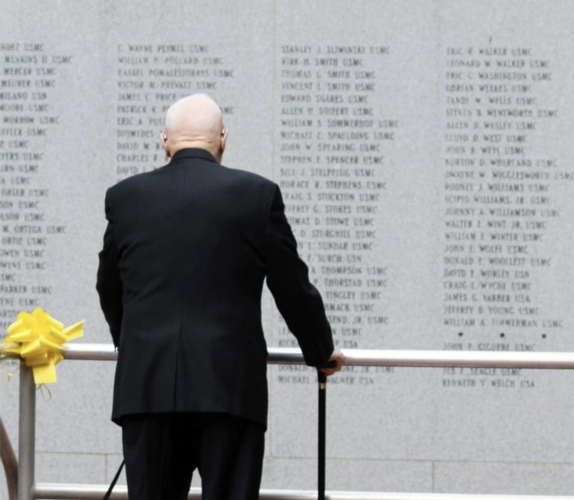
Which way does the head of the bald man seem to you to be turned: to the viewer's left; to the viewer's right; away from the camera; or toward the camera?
away from the camera

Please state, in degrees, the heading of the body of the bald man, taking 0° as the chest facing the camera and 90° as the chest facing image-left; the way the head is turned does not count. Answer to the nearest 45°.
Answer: approximately 180°

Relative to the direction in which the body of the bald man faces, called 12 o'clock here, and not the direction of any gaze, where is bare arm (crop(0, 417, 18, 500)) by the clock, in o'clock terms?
The bare arm is roughly at 10 o'clock from the bald man.
